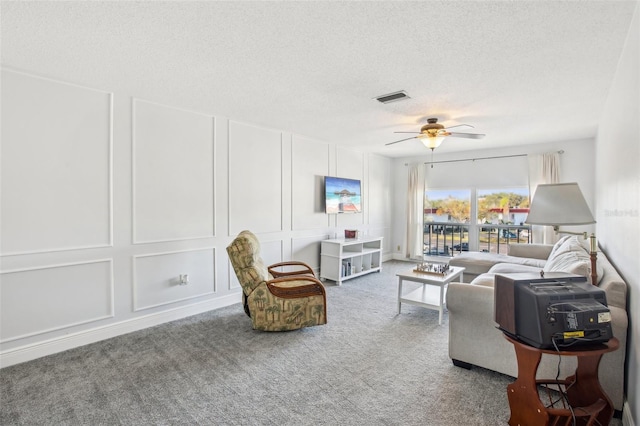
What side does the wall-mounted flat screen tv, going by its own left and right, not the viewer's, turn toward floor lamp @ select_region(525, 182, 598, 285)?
front

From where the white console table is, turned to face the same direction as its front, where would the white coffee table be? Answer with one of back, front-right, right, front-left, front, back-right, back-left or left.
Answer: front

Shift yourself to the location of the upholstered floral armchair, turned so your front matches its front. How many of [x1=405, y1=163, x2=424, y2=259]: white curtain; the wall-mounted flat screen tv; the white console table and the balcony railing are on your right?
0

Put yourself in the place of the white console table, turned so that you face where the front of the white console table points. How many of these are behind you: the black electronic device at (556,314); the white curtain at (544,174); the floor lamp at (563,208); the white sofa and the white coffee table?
0

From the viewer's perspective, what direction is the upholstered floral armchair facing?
to the viewer's right

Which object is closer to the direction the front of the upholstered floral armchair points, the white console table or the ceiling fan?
the ceiling fan

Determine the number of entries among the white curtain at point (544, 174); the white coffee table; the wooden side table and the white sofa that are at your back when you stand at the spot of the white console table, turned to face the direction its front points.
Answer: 0

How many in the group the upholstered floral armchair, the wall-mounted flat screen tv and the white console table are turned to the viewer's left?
0

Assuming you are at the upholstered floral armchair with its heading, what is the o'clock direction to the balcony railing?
The balcony railing is roughly at 11 o'clock from the upholstered floral armchair.

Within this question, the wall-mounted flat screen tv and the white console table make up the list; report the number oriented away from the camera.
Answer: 0

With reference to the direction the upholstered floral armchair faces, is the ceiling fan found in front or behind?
in front

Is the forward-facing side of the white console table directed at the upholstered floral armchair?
no

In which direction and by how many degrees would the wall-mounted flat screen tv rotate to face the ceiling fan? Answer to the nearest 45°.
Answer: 0° — it already faces it

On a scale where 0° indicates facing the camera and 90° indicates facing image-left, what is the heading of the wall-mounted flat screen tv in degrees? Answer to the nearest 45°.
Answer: approximately 315°

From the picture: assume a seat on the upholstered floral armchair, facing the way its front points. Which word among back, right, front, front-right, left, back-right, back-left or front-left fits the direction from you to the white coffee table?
front

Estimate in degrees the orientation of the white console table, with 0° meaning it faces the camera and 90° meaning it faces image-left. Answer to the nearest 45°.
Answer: approximately 315°

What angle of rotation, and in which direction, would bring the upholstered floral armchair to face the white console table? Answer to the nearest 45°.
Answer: approximately 45° to its left

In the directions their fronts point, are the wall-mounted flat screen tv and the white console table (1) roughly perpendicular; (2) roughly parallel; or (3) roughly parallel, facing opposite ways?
roughly parallel

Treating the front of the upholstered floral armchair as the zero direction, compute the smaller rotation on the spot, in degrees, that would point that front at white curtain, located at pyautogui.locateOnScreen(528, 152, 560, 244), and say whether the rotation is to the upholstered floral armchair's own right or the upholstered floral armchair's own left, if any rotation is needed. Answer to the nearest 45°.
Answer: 0° — it already faces it
